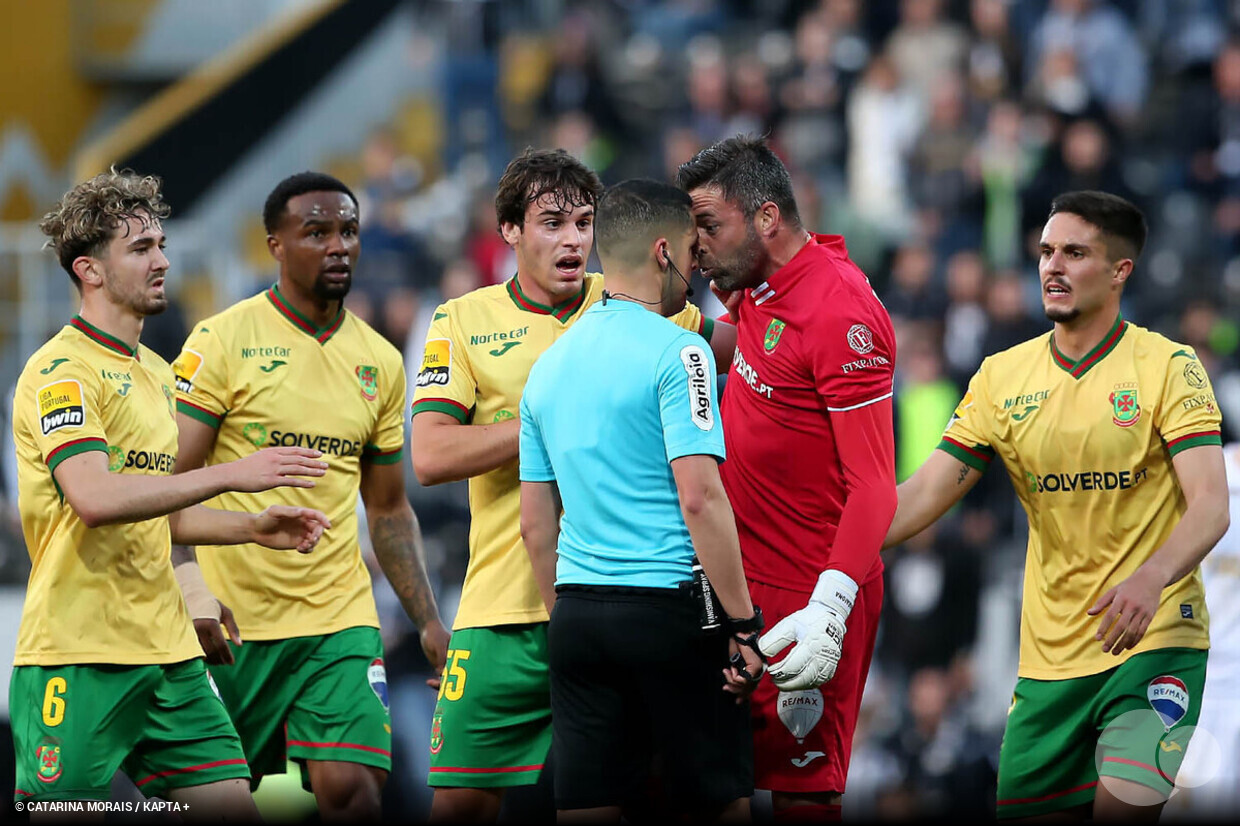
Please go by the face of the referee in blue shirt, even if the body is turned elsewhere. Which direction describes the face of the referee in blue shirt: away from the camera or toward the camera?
away from the camera

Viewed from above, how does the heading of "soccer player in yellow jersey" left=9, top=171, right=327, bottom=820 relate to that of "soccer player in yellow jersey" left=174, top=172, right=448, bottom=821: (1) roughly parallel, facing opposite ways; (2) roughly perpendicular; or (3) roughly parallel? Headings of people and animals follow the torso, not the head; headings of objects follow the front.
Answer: roughly parallel

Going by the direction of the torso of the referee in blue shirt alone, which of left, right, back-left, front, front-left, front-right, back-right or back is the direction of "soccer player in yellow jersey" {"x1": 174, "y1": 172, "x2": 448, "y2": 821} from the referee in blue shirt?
left

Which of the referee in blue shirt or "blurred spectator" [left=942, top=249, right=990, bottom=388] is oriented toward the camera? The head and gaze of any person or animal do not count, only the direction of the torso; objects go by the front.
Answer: the blurred spectator

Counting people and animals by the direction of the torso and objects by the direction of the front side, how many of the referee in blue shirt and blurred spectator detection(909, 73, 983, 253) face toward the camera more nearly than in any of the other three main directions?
1

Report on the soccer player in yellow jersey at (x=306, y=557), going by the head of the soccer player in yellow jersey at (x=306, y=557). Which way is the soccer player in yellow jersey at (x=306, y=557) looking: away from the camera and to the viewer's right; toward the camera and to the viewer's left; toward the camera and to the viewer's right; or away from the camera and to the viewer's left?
toward the camera and to the viewer's right

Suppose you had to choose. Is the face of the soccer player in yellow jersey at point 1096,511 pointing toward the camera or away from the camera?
toward the camera

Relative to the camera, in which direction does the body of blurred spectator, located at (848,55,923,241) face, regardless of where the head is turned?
toward the camera

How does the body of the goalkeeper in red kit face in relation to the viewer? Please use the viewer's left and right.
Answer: facing the viewer and to the left of the viewer

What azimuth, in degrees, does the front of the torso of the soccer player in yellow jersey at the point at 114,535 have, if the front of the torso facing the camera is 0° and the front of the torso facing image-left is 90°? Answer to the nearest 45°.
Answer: approximately 315°

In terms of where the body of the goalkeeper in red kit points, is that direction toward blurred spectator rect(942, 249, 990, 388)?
no

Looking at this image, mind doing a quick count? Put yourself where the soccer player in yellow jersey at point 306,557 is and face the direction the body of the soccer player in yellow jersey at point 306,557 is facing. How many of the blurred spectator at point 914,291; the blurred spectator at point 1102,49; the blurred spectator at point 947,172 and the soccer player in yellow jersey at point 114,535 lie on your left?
3

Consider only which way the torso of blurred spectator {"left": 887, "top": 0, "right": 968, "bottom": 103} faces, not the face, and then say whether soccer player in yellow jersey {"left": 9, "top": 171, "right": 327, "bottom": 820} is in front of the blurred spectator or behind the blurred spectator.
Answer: in front

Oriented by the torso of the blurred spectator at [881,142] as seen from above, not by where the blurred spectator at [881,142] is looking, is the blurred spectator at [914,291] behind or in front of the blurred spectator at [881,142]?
in front

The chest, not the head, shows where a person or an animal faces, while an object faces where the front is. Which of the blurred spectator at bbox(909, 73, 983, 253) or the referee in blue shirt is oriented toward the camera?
the blurred spectator

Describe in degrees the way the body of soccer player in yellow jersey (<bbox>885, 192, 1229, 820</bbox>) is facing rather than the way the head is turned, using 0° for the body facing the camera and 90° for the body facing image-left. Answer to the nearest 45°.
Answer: approximately 45°

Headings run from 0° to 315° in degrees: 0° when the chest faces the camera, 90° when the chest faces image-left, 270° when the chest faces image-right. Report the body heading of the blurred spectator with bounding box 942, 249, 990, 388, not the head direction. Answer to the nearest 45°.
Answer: approximately 0°

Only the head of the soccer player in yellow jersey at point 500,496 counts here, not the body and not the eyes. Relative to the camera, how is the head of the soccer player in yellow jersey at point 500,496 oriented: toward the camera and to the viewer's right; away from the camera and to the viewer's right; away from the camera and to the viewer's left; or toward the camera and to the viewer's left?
toward the camera and to the viewer's right

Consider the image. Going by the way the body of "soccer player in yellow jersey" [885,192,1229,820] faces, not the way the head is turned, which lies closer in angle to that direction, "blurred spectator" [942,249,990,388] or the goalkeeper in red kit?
the goalkeeper in red kit

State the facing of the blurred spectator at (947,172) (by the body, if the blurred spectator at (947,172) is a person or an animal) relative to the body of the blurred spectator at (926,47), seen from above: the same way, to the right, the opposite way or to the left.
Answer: the same way

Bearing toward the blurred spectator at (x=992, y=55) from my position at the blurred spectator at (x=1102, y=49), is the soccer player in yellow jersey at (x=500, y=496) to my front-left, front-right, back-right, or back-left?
front-left
